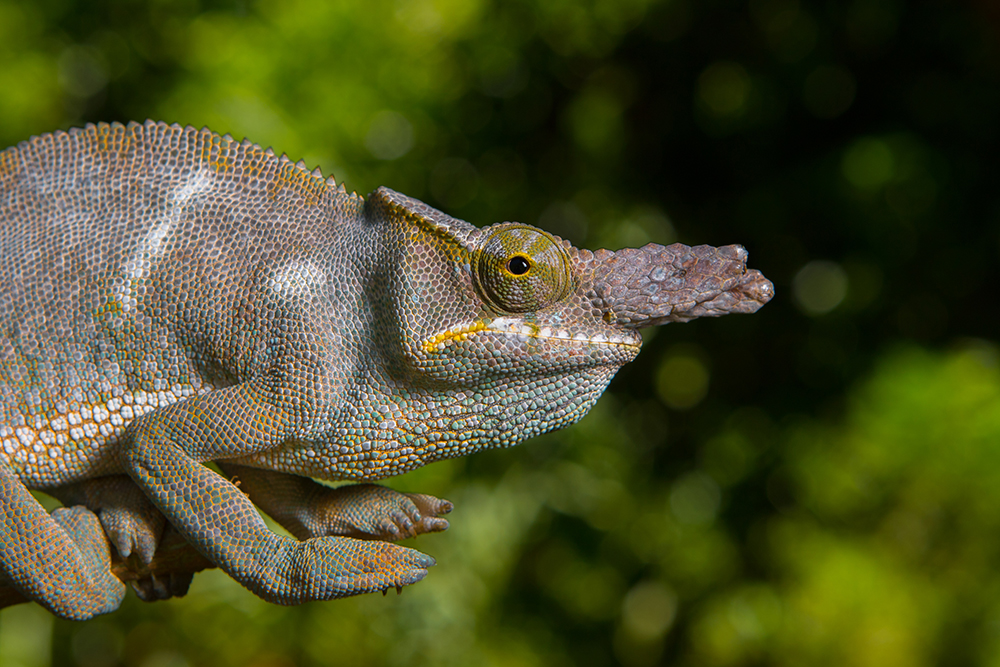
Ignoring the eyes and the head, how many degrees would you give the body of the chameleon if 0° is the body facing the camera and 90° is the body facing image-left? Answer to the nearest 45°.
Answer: approximately 270°
